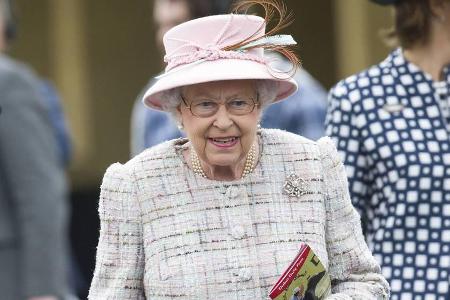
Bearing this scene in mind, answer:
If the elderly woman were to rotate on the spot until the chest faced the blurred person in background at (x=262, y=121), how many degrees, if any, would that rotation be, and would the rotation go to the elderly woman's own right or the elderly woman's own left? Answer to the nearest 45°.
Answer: approximately 180°

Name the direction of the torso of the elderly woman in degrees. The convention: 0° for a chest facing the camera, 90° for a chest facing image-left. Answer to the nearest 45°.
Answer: approximately 0°
